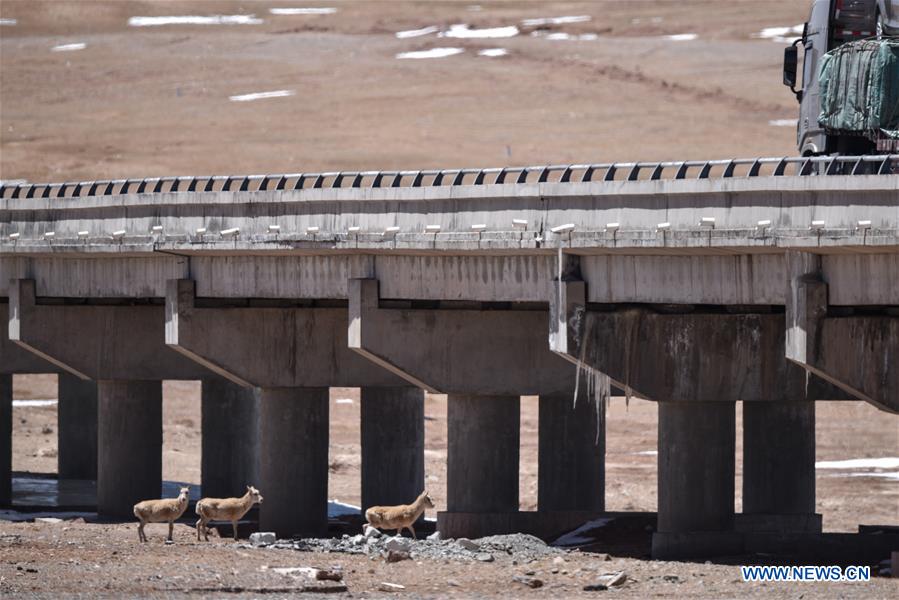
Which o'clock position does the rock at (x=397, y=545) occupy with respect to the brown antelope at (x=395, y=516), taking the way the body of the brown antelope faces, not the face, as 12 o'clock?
The rock is roughly at 3 o'clock from the brown antelope.

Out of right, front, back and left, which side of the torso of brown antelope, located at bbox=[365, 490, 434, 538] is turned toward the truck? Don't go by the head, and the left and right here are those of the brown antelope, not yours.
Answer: front

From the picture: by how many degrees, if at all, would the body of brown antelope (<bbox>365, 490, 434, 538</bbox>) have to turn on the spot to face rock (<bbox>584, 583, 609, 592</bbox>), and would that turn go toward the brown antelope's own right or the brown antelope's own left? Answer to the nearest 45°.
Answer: approximately 45° to the brown antelope's own right

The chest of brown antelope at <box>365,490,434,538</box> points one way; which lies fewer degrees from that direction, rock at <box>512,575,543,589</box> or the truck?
the truck

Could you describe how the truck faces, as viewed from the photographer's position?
facing away from the viewer and to the left of the viewer

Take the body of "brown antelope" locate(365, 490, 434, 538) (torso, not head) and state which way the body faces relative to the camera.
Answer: to the viewer's right

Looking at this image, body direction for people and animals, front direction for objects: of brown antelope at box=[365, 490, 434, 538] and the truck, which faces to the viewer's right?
the brown antelope

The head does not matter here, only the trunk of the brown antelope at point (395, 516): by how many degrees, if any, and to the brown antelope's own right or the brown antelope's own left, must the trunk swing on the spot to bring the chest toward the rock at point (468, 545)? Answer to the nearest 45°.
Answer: approximately 45° to the brown antelope's own right

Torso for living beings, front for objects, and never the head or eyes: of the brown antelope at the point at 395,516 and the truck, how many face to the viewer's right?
1

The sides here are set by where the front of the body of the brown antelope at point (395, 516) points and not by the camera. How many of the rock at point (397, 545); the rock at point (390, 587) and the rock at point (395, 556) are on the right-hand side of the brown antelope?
3

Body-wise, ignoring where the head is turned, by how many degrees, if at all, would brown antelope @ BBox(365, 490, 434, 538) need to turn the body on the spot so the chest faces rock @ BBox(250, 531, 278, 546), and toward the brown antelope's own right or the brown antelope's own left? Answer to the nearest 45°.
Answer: approximately 180°
